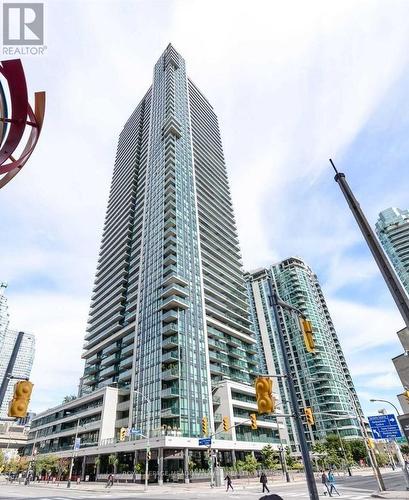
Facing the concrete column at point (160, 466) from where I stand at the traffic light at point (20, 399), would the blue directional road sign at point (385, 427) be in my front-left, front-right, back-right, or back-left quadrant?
front-right

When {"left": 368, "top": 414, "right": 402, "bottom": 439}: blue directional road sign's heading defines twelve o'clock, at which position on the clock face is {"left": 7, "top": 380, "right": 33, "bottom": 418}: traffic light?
The traffic light is roughly at 1 o'clock from the blue directional road sign.

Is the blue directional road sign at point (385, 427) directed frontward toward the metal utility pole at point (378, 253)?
yes

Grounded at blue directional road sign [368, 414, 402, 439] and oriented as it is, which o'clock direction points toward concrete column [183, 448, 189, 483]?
The concrete column is roughly at 4 o'clock from the blue directional road sign.

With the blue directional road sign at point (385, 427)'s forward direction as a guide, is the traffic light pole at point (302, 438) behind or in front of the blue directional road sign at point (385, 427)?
in front

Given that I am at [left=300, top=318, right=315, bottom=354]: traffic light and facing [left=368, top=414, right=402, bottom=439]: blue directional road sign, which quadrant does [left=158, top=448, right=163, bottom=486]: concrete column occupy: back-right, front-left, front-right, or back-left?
front-left

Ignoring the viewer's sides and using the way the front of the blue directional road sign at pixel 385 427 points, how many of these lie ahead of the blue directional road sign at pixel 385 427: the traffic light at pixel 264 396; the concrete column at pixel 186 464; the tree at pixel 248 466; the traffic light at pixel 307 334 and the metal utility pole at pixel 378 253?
3

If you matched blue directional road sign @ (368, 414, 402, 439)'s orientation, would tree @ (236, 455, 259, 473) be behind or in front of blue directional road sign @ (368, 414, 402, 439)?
behind

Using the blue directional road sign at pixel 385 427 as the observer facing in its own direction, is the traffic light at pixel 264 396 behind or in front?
in front

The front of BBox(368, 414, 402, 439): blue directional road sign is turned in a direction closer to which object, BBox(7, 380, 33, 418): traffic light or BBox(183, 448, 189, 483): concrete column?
the traffic light

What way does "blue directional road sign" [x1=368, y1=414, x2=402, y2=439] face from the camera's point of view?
toward the camera

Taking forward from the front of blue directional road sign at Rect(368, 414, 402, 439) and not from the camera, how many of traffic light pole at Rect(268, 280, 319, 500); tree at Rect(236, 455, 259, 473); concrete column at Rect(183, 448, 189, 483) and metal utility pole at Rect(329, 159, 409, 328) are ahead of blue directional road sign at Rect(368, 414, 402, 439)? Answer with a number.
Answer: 2

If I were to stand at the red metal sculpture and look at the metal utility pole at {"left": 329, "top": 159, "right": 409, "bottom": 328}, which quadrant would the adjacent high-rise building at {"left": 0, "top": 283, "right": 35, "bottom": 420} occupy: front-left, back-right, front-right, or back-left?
back-left

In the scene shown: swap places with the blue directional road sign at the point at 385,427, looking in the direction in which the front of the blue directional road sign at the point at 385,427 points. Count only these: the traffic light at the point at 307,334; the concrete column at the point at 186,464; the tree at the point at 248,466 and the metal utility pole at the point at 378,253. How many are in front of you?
2
